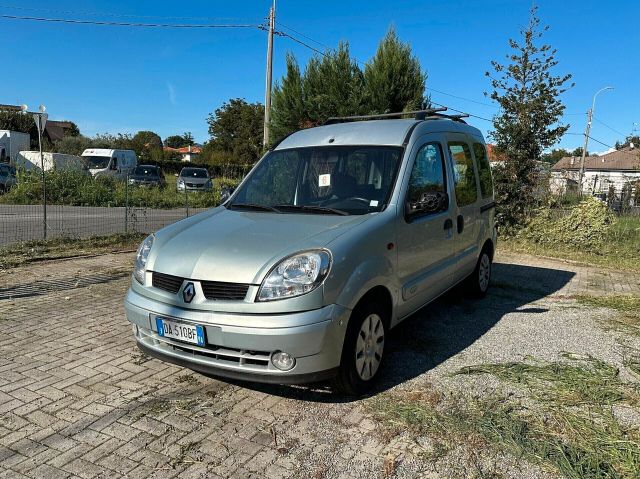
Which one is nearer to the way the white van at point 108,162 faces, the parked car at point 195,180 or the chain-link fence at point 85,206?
the chain-link fence

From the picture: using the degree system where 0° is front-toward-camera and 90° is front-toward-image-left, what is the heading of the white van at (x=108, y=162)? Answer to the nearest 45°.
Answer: approximately 45°

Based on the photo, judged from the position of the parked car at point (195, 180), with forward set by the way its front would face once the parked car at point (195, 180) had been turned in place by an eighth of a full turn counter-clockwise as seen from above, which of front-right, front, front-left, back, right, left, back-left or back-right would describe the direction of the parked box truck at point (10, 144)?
back

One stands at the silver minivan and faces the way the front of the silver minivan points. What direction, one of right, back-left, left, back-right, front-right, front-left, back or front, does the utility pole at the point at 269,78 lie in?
back-right

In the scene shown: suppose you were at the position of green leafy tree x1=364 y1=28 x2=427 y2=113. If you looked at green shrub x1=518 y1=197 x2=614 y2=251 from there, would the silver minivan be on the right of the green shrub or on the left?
right

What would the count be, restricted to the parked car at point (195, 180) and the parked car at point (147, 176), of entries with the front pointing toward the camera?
2

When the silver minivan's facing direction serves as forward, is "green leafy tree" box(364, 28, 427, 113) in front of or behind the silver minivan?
behind

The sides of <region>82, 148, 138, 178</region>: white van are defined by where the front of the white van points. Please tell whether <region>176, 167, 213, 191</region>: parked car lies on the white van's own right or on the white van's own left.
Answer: on the white van's own left

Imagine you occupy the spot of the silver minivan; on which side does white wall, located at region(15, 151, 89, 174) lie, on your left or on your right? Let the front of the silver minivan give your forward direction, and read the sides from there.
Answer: on your right

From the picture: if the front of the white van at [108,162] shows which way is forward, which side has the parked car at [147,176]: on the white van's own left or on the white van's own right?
on the white van's own left
